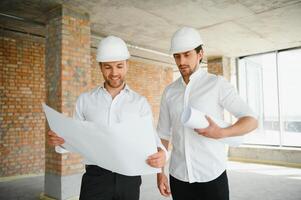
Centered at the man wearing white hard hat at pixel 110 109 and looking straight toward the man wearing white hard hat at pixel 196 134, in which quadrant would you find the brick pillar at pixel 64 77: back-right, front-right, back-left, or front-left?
back-left

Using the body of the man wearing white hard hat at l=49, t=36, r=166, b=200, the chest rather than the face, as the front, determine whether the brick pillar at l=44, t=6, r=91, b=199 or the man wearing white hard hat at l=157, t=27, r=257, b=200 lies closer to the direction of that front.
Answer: the man wearing white hard hat

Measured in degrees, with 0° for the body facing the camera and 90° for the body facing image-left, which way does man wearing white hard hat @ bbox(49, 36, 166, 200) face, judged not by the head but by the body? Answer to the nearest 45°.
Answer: approximately 0°

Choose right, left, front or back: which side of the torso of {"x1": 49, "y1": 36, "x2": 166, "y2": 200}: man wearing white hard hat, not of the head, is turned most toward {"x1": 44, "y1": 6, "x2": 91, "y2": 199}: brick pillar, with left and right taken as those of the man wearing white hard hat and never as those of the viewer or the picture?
back

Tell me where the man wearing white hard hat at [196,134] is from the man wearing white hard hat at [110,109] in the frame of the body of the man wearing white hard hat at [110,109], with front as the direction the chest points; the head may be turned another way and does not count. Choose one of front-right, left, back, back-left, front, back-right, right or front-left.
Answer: left
